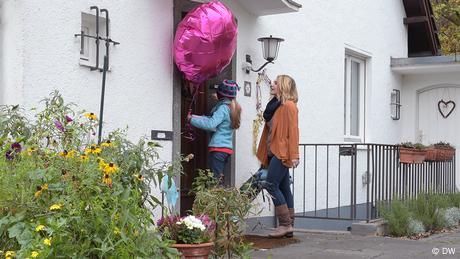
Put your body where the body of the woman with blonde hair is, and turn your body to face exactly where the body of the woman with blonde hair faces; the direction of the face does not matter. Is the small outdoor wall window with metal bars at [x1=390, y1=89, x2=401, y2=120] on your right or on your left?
on your right

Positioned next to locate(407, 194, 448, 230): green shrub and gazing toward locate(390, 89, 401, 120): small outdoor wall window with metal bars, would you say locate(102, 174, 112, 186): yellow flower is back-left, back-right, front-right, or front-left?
back-left

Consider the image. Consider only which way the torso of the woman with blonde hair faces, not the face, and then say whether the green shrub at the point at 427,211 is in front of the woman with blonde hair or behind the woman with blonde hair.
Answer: behind

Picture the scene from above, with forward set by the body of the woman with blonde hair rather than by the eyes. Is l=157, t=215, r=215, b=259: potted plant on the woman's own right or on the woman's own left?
on the woman's own left

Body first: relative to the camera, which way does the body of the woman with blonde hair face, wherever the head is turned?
to the viewer's left

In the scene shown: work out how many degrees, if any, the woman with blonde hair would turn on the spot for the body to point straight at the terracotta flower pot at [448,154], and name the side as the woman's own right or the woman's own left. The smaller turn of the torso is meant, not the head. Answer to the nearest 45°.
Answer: approximately 135° to the woman's own right

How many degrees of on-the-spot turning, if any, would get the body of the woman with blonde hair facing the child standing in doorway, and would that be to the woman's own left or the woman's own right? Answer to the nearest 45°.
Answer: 0° — they already face them

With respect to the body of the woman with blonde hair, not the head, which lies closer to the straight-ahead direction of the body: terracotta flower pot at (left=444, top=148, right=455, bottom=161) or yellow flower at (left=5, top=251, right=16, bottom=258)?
the yellow flower

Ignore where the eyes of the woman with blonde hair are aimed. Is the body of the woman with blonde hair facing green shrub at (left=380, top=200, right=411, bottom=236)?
no

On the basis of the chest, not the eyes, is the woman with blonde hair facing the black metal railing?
no

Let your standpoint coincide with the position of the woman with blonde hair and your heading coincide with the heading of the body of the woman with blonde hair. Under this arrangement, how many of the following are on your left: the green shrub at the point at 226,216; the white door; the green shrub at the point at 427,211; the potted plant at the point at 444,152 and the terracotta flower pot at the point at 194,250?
2

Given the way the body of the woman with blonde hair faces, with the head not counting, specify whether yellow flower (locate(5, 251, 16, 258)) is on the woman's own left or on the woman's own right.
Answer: on the woman's own left

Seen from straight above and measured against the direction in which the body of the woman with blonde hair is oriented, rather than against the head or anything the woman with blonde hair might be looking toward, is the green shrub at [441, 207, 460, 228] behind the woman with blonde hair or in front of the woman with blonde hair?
behind

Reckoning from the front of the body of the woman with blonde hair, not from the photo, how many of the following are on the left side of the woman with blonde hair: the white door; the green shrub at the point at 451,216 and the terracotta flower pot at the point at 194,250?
1
